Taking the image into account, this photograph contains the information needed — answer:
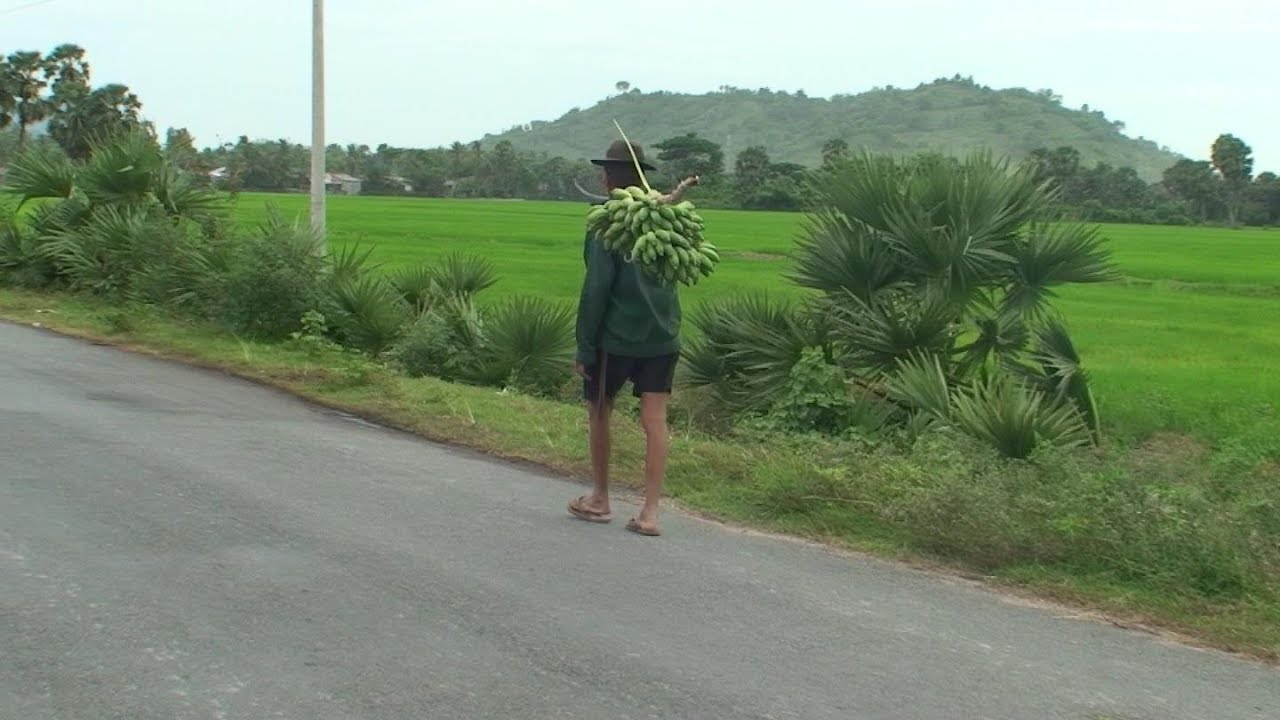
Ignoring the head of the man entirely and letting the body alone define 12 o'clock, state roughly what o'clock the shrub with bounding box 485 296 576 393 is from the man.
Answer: The shrub is roughly at 1 o'clock from the man.

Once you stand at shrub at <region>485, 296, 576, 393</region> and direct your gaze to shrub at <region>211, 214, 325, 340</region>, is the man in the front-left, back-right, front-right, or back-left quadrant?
back-left

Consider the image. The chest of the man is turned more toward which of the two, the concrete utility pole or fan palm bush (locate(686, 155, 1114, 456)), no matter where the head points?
the concrete utility pole

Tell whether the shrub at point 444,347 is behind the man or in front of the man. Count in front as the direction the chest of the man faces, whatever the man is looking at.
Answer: in front

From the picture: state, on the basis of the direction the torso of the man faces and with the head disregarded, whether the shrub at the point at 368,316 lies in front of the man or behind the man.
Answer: in front

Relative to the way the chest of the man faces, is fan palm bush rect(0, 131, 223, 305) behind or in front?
in front

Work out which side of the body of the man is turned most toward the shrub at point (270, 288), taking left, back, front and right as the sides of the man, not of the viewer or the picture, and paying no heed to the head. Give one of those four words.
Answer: front

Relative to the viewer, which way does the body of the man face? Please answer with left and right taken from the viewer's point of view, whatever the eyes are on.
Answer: facing away from the viewer and to the left of the viewer

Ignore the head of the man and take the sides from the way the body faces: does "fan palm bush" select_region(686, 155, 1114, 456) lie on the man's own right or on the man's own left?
on the man's own right
